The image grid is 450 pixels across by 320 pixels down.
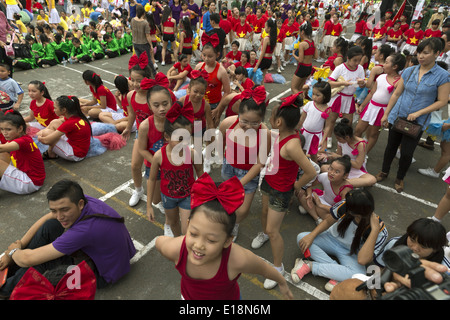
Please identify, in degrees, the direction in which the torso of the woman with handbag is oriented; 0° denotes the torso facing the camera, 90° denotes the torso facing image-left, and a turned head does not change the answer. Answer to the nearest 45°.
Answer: approximately 45°

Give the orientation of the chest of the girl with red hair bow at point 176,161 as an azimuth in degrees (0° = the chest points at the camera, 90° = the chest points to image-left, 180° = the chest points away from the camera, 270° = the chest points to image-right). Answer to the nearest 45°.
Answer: approximately 0°

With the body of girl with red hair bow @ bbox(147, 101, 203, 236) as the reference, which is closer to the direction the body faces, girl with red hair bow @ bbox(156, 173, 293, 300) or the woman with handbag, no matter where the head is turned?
the girl with red hair bow

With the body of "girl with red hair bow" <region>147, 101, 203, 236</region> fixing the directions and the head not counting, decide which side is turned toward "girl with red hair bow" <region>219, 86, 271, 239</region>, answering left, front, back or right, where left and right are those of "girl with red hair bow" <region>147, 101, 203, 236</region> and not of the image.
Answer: left

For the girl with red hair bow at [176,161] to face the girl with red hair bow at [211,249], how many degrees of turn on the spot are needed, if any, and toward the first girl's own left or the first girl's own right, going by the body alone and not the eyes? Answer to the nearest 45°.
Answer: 0° — they already face them
